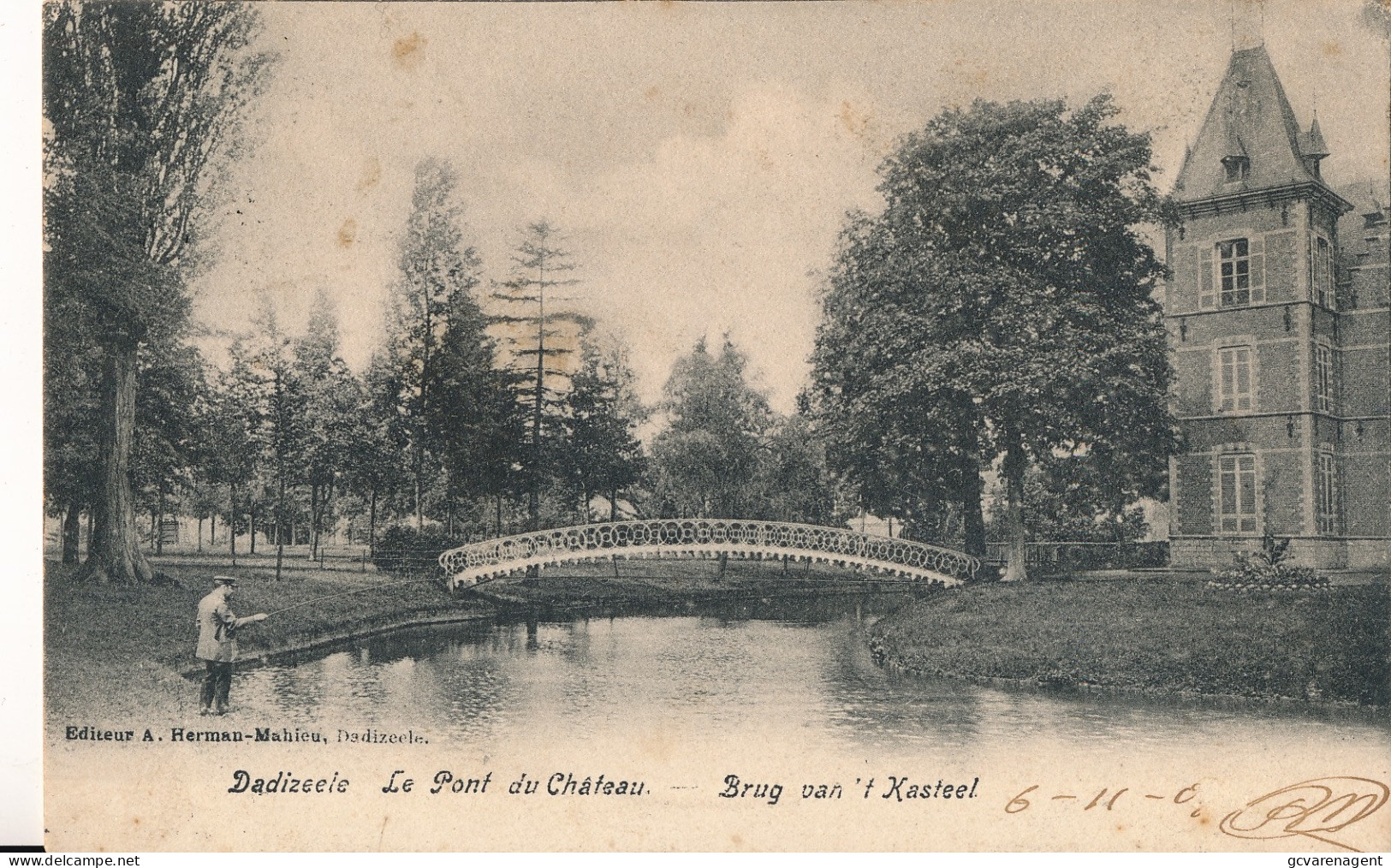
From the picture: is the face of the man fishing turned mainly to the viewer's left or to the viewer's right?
to the viewer's right

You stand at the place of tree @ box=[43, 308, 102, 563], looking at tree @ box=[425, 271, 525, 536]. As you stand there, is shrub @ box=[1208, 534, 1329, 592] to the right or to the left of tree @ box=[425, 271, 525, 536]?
right
